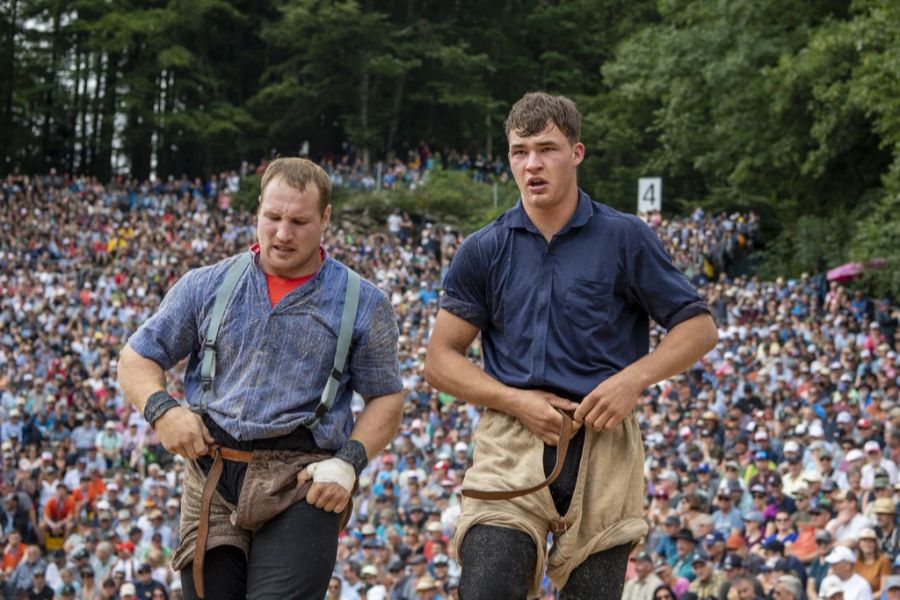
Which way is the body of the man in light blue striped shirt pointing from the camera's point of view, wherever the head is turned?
toward the camera

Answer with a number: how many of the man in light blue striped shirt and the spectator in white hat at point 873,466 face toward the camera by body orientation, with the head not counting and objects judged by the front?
2

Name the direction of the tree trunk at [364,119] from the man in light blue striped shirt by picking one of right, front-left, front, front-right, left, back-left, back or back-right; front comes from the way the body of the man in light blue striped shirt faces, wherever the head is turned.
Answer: back

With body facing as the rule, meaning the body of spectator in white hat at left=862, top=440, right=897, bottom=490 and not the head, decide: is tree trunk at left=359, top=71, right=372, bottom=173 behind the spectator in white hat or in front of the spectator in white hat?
behind

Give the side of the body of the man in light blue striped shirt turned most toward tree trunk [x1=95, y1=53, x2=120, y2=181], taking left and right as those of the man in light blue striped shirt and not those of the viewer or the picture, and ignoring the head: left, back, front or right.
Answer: back

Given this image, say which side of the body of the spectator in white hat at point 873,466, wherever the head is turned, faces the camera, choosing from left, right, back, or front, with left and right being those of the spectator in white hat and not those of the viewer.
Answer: front

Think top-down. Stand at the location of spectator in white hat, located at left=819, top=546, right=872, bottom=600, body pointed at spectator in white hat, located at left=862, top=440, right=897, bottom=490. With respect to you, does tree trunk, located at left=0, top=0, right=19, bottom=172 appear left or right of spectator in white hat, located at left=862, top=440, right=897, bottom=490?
left

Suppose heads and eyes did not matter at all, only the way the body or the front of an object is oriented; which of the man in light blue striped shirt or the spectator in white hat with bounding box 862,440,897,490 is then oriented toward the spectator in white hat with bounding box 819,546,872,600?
the spectator in white hat with bounding box 862,440,897,490

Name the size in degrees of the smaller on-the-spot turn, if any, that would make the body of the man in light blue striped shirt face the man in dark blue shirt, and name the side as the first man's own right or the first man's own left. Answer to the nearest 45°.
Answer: approximately 90° to the first man's own left

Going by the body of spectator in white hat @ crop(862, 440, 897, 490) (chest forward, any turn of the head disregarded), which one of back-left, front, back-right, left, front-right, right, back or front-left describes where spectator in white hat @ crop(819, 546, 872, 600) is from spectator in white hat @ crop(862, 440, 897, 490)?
front

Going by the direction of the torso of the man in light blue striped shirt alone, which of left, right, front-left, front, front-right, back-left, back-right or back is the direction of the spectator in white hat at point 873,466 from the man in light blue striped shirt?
back-left

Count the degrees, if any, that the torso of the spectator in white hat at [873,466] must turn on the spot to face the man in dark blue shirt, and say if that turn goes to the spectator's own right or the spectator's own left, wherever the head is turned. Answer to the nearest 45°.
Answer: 0° — they already face them
